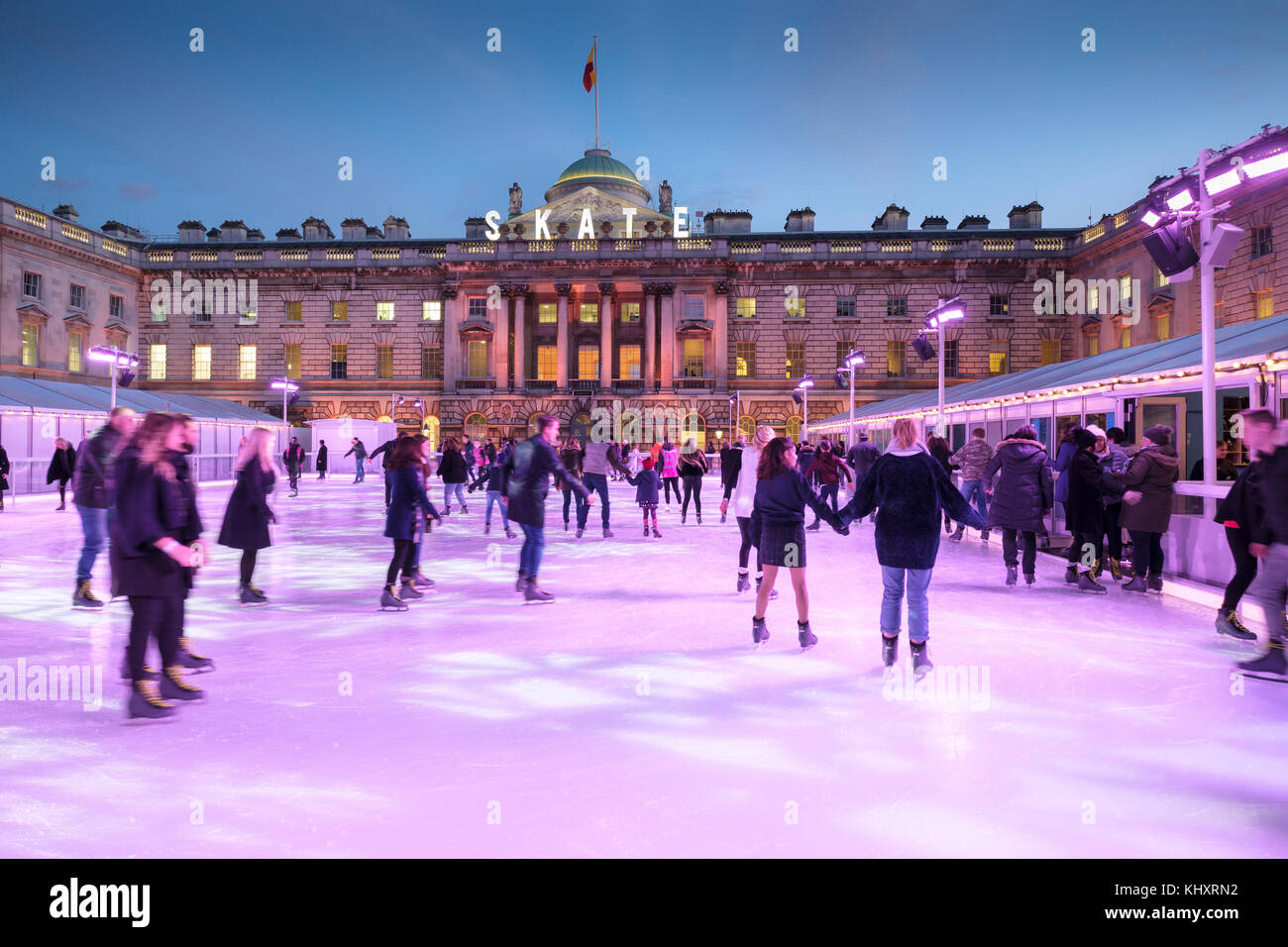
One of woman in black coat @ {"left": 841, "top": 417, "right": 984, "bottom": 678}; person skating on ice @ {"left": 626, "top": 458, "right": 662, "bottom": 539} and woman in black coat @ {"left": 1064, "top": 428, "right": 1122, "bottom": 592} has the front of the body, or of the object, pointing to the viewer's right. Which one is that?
woman in black coat @ {"left": 1064, "top": 428, "right": 1122, "bottom": 592}

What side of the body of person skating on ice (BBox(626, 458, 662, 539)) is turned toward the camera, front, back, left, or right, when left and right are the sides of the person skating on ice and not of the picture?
back

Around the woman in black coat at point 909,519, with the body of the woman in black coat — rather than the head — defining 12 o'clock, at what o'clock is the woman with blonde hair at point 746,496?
The woman with blonde hair is roughly at 11 o'clock from the woman in black coat.

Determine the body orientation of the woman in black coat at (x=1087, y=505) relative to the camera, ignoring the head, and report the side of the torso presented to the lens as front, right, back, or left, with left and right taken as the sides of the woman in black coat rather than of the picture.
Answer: right

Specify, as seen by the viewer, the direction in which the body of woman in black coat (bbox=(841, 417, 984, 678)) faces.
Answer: away from the camera

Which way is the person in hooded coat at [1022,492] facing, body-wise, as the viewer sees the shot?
away from the camera

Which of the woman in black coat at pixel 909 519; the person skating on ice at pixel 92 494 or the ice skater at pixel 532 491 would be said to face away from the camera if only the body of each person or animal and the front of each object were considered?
the woman in black coat

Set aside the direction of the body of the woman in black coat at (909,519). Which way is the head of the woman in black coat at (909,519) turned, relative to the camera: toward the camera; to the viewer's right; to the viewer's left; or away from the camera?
away from the camera
